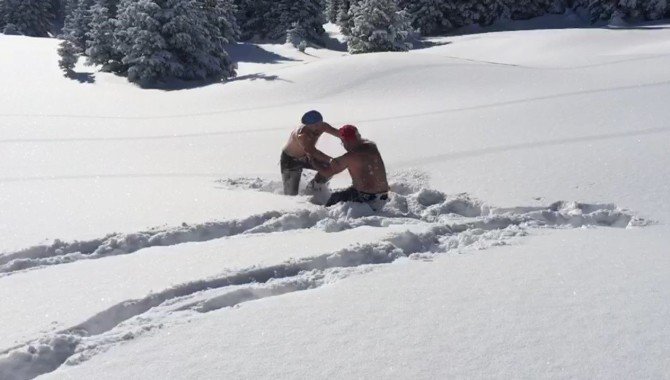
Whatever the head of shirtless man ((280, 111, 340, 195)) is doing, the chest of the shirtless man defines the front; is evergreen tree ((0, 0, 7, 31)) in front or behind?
behind

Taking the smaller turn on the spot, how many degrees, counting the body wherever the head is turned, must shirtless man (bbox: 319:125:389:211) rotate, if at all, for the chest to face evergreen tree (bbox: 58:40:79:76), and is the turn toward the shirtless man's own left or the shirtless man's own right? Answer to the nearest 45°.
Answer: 0° — they already face it

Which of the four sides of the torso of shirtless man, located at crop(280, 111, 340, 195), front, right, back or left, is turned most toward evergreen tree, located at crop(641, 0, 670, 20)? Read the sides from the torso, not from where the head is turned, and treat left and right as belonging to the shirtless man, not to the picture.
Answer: left

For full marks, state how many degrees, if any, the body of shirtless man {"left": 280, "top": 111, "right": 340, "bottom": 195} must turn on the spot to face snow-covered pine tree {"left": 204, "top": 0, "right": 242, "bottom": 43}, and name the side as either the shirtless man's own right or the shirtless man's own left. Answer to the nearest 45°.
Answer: approximately 135° to the shirtless man's own left

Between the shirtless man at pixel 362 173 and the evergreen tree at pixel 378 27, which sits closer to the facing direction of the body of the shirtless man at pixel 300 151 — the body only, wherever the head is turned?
the shirtless man

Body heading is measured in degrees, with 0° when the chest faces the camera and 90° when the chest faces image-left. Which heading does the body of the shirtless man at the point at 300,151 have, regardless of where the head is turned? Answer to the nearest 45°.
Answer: approximately 315°

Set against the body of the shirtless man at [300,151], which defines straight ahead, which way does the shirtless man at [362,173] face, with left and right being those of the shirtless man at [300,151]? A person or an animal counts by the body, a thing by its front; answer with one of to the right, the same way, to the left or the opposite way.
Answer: the opposite way

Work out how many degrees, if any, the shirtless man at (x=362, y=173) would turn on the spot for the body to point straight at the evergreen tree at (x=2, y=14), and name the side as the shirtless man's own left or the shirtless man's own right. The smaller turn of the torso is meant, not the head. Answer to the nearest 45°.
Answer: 0° — they already face it

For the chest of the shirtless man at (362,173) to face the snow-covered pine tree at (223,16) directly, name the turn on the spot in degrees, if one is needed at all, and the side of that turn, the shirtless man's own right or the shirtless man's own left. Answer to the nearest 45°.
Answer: approximately 45° to the shirtless man's own right

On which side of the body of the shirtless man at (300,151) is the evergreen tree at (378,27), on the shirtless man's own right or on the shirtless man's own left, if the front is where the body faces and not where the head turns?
on the shirtless man's own left

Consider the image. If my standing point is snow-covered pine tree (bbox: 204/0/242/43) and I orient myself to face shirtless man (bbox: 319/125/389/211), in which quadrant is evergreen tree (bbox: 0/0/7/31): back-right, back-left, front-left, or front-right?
back-right

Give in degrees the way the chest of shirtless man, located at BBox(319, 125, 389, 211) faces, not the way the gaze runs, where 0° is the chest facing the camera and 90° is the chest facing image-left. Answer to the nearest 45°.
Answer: approximately 135°

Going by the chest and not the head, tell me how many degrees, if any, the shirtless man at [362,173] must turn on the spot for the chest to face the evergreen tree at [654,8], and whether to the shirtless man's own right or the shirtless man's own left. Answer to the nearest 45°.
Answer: approximately 90° to the shirtless man's own right
